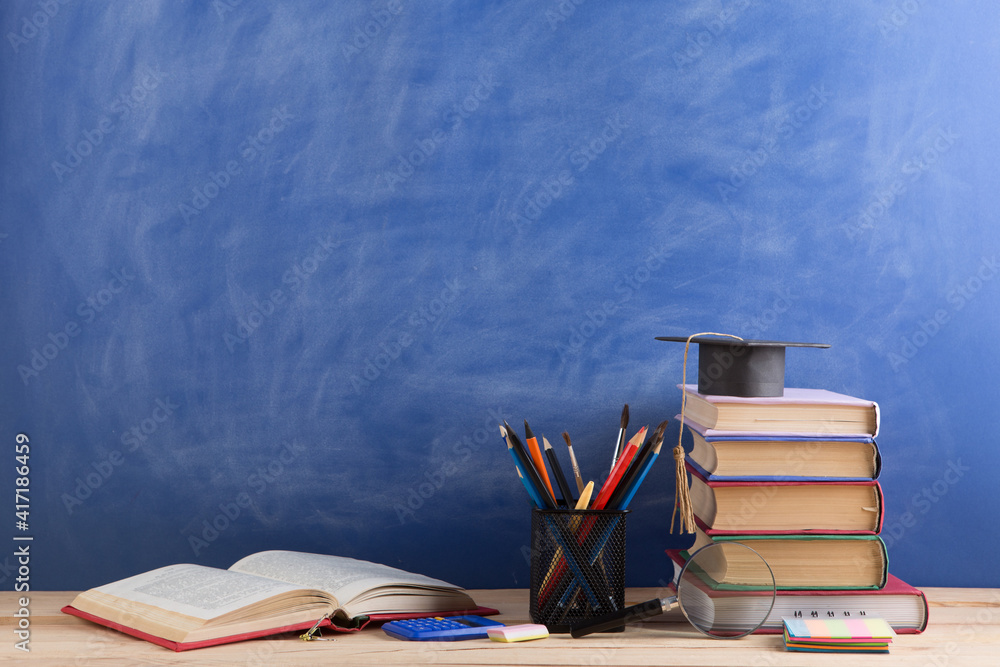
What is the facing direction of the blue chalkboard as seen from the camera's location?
facing the viewer
